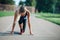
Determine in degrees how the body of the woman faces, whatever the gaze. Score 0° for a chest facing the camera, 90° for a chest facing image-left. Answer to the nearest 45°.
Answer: approximately 0°
